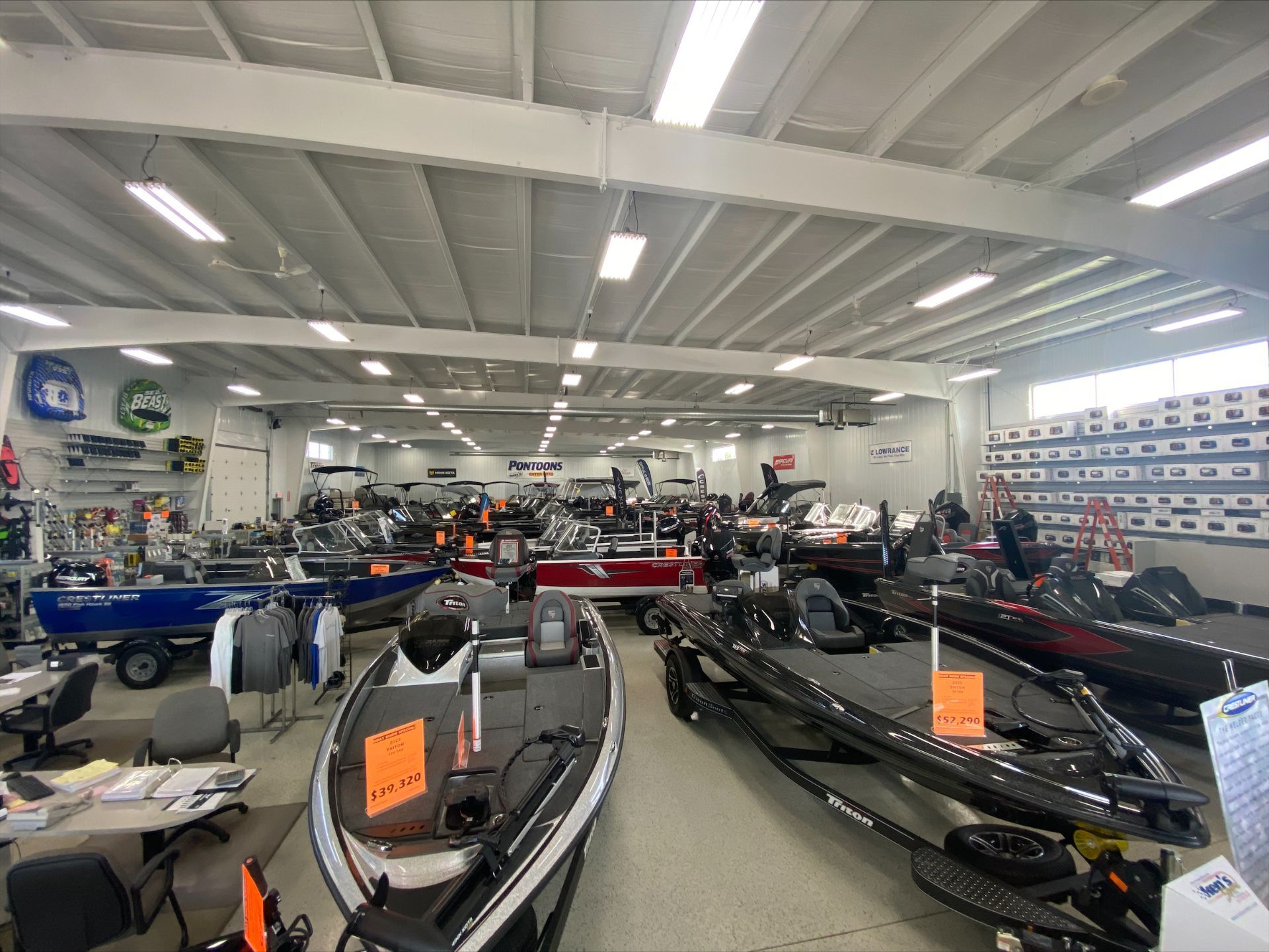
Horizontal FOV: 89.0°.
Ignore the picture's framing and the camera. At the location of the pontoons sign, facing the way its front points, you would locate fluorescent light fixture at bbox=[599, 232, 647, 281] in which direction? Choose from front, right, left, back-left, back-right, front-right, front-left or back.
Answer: front

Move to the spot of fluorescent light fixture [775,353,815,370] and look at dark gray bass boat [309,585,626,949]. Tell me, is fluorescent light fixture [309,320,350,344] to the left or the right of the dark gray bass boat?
right

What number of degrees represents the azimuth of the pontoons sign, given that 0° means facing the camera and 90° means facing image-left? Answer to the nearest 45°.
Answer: approximately 0°

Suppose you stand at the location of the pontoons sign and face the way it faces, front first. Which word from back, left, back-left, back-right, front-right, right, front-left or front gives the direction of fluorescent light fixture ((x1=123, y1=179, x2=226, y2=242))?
front

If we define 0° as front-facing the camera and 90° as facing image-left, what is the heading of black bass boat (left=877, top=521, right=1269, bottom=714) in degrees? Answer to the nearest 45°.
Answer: approximately 315°

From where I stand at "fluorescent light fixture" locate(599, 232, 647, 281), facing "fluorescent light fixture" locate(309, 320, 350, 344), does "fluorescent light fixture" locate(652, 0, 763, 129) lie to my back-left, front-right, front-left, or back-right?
back-left

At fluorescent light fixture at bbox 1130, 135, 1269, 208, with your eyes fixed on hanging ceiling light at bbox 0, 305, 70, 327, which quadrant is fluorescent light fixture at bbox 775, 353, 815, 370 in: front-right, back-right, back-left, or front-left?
front-right

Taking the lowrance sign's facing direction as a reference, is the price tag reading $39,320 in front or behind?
in front

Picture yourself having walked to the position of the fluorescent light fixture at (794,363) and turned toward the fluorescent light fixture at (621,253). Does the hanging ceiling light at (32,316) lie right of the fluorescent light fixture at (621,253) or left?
right

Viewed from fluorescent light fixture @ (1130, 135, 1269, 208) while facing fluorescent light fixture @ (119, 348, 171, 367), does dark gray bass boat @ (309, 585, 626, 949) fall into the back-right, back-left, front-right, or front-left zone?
front-left

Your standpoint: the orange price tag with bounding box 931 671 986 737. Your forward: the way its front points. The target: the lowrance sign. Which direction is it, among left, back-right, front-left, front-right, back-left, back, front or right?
back

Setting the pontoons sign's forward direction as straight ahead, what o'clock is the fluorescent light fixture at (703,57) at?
The fluorescent light fixture is roughly at 12 o'clock from the pontoons sign.

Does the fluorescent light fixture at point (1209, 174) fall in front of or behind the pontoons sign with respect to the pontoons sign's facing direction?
in front

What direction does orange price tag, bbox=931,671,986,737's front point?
toward the camera

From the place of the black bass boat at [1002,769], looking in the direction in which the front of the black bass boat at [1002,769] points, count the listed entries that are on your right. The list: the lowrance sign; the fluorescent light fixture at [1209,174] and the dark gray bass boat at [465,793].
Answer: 1

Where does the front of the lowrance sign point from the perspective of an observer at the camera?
facing the viewer

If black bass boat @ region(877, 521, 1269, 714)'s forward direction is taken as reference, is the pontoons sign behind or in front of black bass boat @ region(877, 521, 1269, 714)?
behind
